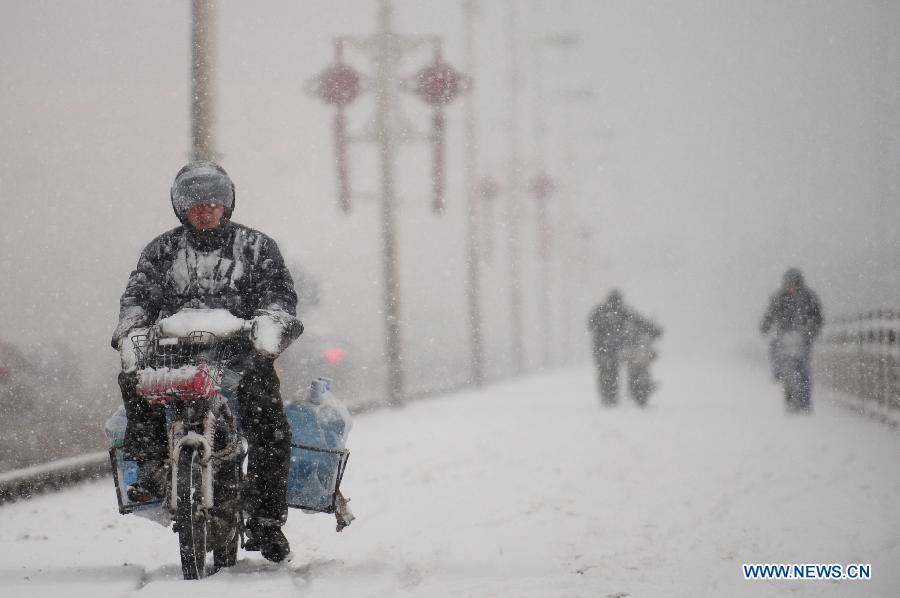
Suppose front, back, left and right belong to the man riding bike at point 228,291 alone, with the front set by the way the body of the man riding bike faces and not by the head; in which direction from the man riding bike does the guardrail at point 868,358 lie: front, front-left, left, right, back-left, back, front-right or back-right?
back-left

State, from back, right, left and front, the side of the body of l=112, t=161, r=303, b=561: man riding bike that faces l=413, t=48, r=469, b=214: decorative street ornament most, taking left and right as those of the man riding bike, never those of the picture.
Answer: back

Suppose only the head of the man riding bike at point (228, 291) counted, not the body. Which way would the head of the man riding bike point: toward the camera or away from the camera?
toward the camera

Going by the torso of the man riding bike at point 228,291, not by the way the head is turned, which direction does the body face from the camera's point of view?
toward the camera

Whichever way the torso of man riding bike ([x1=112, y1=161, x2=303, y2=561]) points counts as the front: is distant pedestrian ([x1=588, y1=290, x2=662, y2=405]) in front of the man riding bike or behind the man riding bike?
behind

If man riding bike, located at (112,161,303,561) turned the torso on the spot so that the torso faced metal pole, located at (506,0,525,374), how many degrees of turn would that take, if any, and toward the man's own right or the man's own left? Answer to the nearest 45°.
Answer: approximately 180°

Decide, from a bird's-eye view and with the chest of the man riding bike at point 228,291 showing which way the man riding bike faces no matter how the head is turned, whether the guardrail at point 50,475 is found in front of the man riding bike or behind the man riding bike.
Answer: behind

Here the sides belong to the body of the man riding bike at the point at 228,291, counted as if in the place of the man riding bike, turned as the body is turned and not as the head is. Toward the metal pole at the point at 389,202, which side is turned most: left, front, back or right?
back

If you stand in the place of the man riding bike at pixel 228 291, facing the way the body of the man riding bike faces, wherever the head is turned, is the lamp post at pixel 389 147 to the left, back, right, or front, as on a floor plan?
back
